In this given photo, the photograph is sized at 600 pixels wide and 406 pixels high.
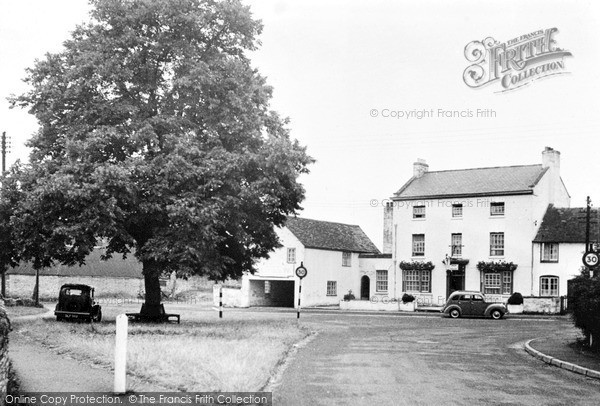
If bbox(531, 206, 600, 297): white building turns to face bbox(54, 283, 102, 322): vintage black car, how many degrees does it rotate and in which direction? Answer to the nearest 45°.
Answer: approximately 45° to its right

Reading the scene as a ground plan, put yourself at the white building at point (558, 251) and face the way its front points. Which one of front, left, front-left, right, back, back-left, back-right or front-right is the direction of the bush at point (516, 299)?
front-right

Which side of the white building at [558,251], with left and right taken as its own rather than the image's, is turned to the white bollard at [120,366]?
front

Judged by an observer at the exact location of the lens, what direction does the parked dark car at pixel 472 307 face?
facing to the right of the viewer

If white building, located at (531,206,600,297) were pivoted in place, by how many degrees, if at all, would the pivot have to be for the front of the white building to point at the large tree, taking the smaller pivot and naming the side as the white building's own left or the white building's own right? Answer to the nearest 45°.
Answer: approximately 45° to the white building's own right

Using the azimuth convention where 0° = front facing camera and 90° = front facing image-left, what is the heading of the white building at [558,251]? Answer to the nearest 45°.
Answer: approximately 0°

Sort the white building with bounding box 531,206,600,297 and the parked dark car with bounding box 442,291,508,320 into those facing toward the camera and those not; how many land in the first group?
1

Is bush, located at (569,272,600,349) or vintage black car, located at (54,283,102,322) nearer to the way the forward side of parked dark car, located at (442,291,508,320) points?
the bush

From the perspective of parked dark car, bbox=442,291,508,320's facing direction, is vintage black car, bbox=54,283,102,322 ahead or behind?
behind

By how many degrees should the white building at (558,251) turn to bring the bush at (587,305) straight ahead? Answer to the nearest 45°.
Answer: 0° — it already faces it

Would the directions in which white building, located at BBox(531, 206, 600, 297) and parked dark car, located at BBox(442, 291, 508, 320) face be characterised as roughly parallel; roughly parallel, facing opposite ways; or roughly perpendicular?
roughly perpendicular
